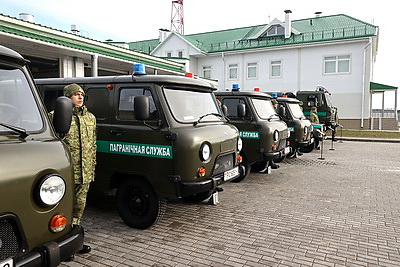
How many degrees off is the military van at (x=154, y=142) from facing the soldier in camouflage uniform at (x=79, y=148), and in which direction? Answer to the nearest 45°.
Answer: approximately 90° to its right

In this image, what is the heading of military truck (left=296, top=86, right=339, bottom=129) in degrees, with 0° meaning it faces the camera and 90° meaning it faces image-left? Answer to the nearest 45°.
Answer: approximately 315°

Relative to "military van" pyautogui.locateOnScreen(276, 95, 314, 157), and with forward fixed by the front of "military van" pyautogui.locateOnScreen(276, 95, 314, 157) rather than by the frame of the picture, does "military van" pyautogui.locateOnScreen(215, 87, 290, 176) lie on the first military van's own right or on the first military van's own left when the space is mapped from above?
on the first military van's own right

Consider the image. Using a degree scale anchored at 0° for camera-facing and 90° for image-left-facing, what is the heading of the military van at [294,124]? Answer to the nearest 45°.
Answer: approximately 315°

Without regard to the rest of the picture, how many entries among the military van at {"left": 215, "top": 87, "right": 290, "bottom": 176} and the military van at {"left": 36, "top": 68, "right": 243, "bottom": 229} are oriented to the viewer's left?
0

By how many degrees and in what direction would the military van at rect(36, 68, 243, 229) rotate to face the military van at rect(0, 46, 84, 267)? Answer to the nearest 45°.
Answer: approximately 90° to its right

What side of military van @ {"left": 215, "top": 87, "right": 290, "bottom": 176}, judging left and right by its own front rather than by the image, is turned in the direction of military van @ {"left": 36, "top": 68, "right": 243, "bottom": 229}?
right

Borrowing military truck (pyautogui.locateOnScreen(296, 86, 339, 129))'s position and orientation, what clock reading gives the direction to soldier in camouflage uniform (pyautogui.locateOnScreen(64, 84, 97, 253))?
The soldier in camouflage uniform is roughly at 2 o'clock from the military truck.

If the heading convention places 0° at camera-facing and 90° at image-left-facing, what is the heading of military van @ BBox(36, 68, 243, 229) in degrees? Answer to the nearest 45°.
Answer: approximately 315°

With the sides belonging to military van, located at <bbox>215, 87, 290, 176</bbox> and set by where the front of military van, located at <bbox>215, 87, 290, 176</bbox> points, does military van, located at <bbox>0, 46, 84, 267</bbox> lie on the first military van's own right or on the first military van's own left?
on the first military van's own right

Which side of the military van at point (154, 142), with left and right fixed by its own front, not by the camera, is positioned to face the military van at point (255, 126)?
left

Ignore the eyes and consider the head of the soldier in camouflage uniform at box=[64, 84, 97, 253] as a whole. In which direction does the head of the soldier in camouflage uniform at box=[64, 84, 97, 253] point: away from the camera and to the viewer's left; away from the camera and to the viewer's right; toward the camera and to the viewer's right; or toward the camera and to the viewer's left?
toward the camera and to the viewer's right

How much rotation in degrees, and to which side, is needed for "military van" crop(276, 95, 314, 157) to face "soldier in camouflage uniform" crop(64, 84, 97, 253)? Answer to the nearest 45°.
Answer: approximately 45° to its right

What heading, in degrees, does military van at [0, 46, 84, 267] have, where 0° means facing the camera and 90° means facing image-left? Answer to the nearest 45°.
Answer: approximately 315°

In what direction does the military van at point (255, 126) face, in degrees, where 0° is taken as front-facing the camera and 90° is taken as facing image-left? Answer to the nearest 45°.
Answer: approximately 315°

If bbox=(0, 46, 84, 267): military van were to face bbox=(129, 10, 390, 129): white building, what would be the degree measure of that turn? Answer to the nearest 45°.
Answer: approximately 90° to its left
